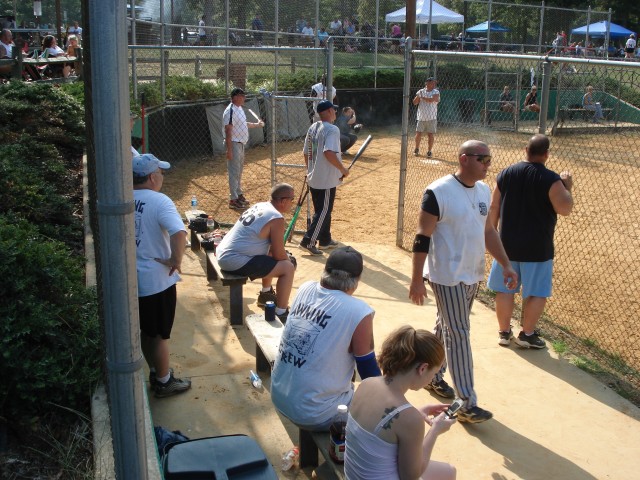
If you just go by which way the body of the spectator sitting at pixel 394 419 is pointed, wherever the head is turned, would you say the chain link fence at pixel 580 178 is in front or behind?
in front

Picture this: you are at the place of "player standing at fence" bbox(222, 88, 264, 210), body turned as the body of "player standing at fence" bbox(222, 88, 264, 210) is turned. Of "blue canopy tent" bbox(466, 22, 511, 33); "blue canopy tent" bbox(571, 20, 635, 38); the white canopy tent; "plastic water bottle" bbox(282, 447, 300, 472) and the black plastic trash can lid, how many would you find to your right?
2

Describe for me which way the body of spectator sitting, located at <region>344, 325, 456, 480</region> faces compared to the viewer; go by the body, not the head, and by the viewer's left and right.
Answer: facing away from the viewer and to the right of the viewer

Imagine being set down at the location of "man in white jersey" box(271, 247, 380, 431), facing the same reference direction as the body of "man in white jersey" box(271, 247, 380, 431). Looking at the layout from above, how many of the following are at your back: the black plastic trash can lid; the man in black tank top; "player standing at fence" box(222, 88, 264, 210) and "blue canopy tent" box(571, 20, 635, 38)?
1

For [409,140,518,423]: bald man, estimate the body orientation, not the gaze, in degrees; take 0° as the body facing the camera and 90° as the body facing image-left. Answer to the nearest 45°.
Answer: approximately 315°

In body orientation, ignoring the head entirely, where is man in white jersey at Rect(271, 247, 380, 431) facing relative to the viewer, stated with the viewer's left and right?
facing away from the viewer and to the right of the viewer

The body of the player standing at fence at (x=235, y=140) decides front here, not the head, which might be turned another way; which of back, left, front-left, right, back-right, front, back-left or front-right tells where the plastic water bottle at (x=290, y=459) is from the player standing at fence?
right

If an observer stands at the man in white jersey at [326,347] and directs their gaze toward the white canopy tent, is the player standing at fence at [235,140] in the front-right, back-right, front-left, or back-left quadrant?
front-left

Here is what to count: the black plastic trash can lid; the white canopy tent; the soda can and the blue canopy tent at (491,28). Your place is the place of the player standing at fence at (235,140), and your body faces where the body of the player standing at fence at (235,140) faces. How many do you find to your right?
2

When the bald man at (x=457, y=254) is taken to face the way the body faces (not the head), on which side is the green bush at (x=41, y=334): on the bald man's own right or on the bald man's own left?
on the bald man's own right

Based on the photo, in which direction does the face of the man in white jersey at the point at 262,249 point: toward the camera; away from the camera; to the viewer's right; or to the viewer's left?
to the viewer's right

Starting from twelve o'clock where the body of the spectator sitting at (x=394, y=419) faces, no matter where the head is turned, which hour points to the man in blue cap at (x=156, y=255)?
The man in blue cap is roughly at 9 o'clock from the spectator sitting.

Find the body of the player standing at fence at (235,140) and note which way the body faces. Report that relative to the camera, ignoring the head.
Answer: to the viewer's right

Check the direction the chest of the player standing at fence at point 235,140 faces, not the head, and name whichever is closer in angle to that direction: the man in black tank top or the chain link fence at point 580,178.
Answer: the chain link fence
